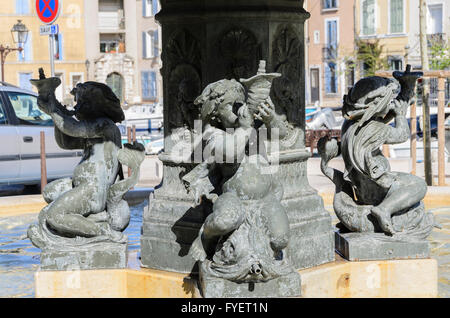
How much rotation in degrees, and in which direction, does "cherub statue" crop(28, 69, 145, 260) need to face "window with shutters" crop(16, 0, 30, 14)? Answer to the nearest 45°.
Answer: approximately 90° to its right

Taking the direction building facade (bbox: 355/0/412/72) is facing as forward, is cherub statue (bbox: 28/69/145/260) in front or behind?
in front

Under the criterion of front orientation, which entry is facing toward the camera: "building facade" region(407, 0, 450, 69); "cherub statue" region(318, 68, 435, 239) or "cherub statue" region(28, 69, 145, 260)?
the building facade

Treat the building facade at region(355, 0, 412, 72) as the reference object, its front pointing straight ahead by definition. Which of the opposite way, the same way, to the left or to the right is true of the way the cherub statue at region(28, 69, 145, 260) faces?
to the right

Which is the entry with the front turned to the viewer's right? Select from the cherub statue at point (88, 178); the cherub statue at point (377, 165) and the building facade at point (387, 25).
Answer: the cherub statue at point (377, 165)

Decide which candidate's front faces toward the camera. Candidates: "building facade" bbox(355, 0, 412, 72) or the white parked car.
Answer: the building facade

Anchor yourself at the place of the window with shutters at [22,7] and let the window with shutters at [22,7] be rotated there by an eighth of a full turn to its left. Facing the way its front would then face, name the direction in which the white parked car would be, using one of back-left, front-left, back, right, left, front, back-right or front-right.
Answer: front-right

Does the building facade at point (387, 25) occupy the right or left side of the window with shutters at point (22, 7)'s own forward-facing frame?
on its left

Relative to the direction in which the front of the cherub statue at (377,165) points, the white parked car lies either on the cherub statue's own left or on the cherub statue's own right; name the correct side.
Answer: on the cherub statue's own left

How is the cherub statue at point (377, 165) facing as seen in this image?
to the viewer's right

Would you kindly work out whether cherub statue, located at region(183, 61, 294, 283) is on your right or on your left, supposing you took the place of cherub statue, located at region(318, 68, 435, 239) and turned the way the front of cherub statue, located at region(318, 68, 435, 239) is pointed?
on your right

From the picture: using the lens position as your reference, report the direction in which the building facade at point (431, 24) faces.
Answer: facing the viewer

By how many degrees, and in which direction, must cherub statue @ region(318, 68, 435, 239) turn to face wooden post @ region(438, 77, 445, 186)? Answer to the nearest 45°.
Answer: approximately 90° to its left

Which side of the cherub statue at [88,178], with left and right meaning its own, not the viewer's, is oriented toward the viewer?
left

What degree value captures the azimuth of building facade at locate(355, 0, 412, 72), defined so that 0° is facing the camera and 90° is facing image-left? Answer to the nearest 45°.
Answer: approximately 0°

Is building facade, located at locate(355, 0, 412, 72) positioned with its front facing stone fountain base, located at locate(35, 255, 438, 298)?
yes
